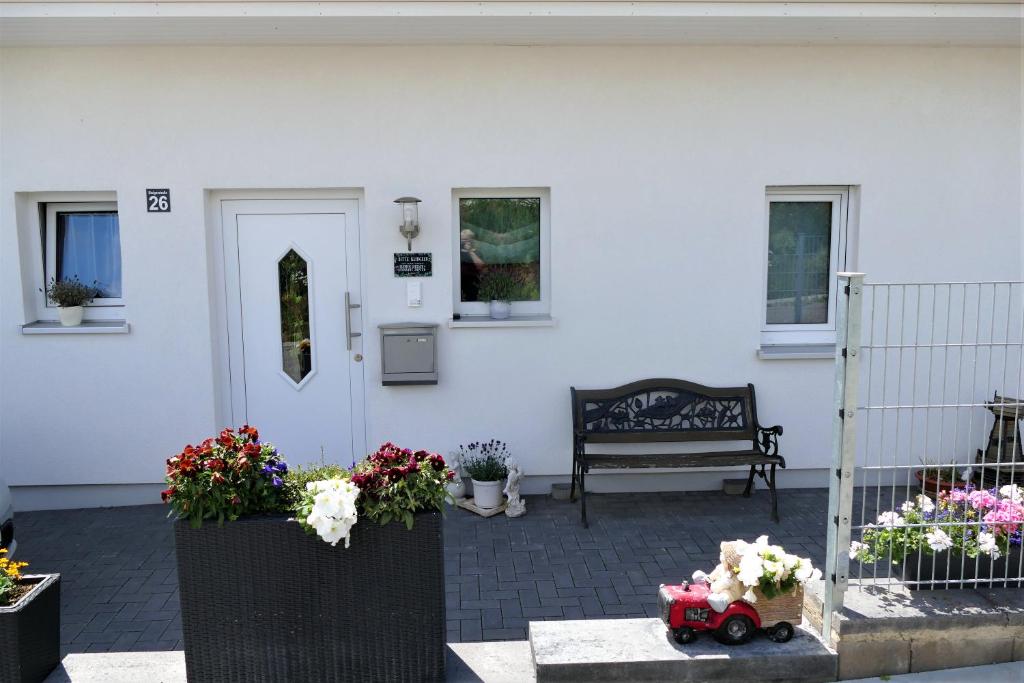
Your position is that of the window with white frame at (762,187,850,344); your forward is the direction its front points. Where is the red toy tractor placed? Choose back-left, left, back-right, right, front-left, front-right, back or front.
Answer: front

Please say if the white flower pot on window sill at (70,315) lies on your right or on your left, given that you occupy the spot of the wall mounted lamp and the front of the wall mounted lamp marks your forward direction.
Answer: on your right

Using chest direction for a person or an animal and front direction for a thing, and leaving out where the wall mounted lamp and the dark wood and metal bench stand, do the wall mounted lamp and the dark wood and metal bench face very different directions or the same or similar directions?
same or similar directions

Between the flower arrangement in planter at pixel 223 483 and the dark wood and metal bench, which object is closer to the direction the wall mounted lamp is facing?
the flower arrangement in planter

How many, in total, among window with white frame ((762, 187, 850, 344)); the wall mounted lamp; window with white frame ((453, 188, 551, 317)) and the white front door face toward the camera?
4

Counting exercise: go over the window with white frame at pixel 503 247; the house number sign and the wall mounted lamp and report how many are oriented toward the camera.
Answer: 3

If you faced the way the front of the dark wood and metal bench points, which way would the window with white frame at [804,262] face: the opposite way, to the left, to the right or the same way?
the same way

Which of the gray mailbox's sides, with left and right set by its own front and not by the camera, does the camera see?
front

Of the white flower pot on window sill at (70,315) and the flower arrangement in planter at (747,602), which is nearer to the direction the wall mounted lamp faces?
the flower arrangement in planter

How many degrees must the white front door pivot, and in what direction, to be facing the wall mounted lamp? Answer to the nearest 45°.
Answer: approximately 45° to its left

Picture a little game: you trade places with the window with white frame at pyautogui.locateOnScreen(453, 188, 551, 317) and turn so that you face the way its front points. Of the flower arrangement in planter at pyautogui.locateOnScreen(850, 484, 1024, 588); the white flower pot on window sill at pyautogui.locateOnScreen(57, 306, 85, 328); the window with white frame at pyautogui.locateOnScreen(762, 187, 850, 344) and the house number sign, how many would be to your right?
2

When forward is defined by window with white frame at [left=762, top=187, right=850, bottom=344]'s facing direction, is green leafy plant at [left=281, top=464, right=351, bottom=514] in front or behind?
in front

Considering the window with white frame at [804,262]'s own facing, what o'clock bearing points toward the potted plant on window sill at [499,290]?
The potted plant on window sill is roughly at 2 o'clock from the window with white frame.

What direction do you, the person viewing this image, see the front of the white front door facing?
facing the viewer

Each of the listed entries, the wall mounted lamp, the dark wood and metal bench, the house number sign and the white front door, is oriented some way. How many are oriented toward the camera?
4

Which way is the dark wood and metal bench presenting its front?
toward the camera

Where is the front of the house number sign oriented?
toward the camera

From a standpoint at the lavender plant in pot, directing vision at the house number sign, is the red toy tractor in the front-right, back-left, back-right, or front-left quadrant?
back-left
